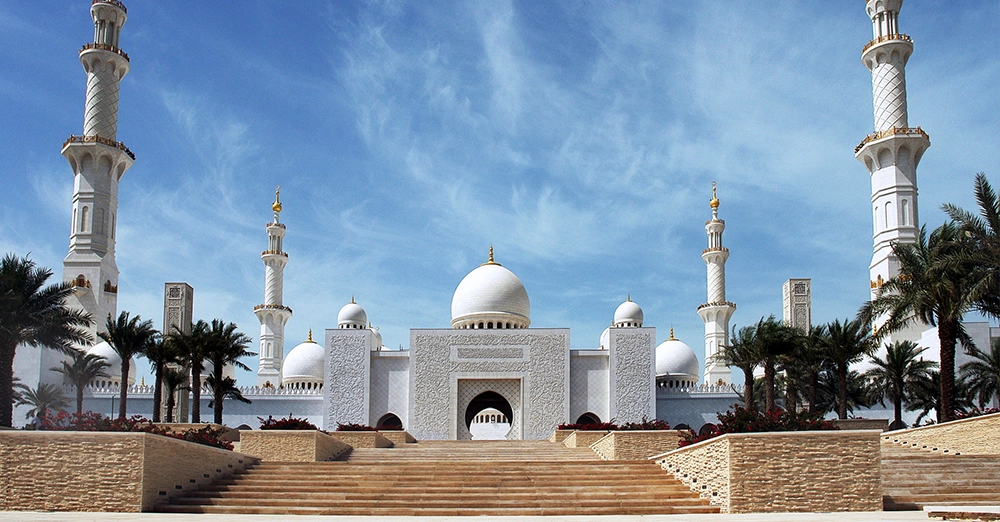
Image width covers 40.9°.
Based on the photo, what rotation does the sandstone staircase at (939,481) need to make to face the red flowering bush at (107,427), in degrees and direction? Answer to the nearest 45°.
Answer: approximately 90° to its right

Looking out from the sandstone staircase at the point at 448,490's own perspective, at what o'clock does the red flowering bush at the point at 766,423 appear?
The red flowering bush is roughly at 9 o'clock from the sandstone staircase.

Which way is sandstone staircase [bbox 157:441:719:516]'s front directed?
toward the camera

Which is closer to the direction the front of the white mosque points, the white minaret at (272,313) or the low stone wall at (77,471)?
the low stone wall

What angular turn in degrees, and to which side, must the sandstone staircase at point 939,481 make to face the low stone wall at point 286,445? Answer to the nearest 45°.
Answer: approximately 90° to its right

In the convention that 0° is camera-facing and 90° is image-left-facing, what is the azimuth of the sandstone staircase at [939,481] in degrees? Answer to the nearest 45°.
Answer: approximately 0°

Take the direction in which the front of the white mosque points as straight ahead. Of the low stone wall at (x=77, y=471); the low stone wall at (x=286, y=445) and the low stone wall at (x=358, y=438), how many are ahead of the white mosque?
3

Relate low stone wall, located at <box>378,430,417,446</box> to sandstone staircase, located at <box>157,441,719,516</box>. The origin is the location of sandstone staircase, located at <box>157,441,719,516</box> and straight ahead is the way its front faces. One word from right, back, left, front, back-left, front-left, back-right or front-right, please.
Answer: back

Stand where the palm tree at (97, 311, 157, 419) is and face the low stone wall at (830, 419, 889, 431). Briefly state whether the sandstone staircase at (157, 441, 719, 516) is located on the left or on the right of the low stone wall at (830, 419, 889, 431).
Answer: right

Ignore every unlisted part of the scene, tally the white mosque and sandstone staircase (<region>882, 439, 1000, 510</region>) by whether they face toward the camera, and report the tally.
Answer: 2

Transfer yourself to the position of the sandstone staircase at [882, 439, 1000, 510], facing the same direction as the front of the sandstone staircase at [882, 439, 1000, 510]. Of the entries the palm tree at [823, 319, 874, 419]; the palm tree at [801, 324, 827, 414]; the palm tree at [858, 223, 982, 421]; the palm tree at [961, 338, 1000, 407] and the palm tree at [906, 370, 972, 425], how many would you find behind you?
5

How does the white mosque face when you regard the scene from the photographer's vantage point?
facing the viewer
